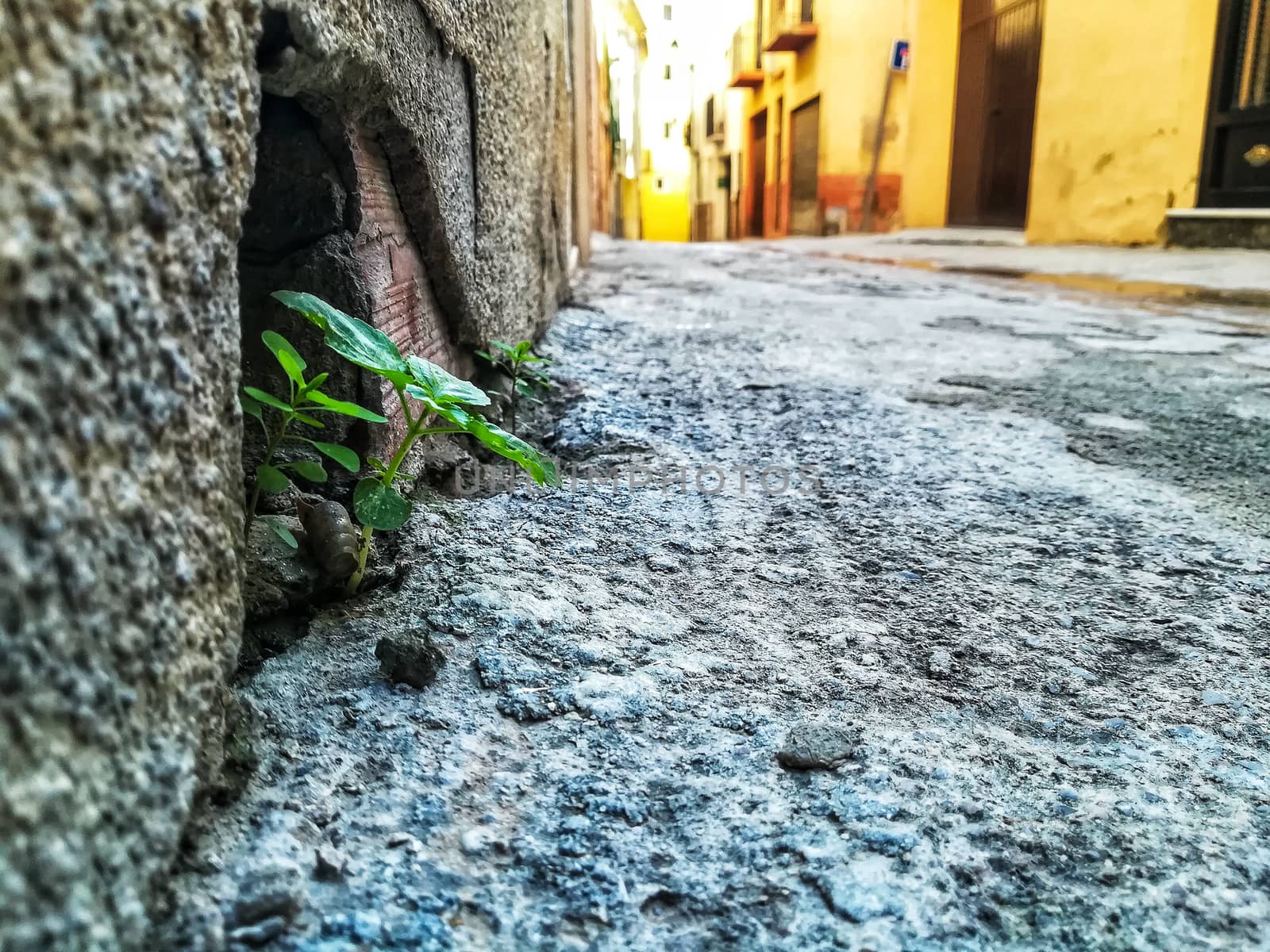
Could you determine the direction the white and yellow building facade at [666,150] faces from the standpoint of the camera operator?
facing the viewer

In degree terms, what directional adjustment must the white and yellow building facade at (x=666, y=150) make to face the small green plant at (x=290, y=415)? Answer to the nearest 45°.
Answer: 0° — it already faces it

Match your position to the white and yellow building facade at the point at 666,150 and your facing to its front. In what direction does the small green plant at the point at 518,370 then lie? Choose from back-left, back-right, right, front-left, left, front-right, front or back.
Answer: front

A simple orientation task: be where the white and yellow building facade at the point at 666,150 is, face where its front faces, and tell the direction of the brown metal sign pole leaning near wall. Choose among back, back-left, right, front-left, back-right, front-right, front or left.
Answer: front

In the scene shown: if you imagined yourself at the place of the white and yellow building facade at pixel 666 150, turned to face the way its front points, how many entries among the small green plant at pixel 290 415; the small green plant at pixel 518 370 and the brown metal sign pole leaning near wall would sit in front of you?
3

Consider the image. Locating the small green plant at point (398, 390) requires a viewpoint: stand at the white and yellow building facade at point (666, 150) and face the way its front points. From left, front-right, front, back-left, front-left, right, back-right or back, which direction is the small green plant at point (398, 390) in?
front

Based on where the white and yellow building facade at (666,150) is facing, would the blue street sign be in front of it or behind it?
in front
